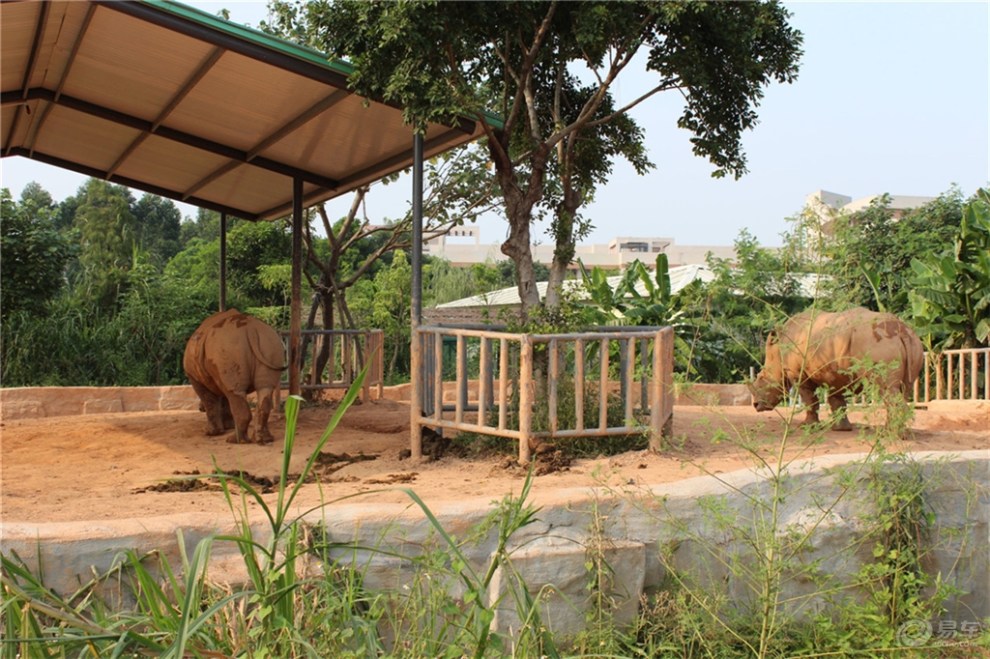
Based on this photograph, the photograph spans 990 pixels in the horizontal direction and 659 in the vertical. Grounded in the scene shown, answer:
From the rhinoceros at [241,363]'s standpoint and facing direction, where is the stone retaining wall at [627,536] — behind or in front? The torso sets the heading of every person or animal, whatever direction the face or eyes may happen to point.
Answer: behind

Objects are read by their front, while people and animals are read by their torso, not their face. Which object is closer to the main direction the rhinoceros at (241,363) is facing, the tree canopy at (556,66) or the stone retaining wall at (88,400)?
the stone retaining wall

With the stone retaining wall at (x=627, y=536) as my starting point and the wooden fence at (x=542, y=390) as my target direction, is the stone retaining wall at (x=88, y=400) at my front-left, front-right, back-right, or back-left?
front-left

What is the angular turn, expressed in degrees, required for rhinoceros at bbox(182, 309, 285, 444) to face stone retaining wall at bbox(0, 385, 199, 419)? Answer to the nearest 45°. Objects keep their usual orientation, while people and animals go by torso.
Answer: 0° — it already faces it

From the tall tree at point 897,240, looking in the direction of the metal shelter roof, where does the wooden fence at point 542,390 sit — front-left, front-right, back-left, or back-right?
front-left

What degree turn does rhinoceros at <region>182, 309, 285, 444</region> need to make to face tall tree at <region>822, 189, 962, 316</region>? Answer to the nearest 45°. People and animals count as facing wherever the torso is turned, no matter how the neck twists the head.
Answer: approximately 90° to its right

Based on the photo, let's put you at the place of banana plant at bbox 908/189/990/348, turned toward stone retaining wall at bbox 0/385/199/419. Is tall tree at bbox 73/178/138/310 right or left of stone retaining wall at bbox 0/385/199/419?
right

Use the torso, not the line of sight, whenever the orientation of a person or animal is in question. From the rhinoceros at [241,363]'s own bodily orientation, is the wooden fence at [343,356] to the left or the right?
on its right

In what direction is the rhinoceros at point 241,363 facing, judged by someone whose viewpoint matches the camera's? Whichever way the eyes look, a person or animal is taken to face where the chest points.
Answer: facing away from the viewer and to the left of the viewer
